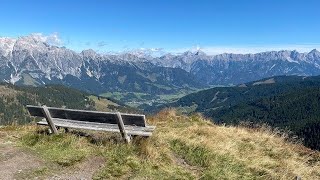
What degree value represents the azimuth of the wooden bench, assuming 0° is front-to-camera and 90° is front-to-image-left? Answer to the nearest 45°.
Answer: approximately 225°
